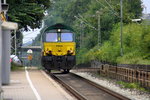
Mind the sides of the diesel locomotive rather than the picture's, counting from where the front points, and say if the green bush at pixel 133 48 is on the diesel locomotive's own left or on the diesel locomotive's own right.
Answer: on the diesel locomotive's own left

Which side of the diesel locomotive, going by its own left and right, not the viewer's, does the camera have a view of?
front

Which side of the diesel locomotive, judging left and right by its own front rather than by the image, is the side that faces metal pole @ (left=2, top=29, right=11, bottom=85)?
front

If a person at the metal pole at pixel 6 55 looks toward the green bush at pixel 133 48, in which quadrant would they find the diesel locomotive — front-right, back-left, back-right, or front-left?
front-left

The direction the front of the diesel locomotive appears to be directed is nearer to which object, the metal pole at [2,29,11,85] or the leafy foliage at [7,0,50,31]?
the metal pole

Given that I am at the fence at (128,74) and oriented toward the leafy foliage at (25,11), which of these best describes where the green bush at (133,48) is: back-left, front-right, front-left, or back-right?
front-right
